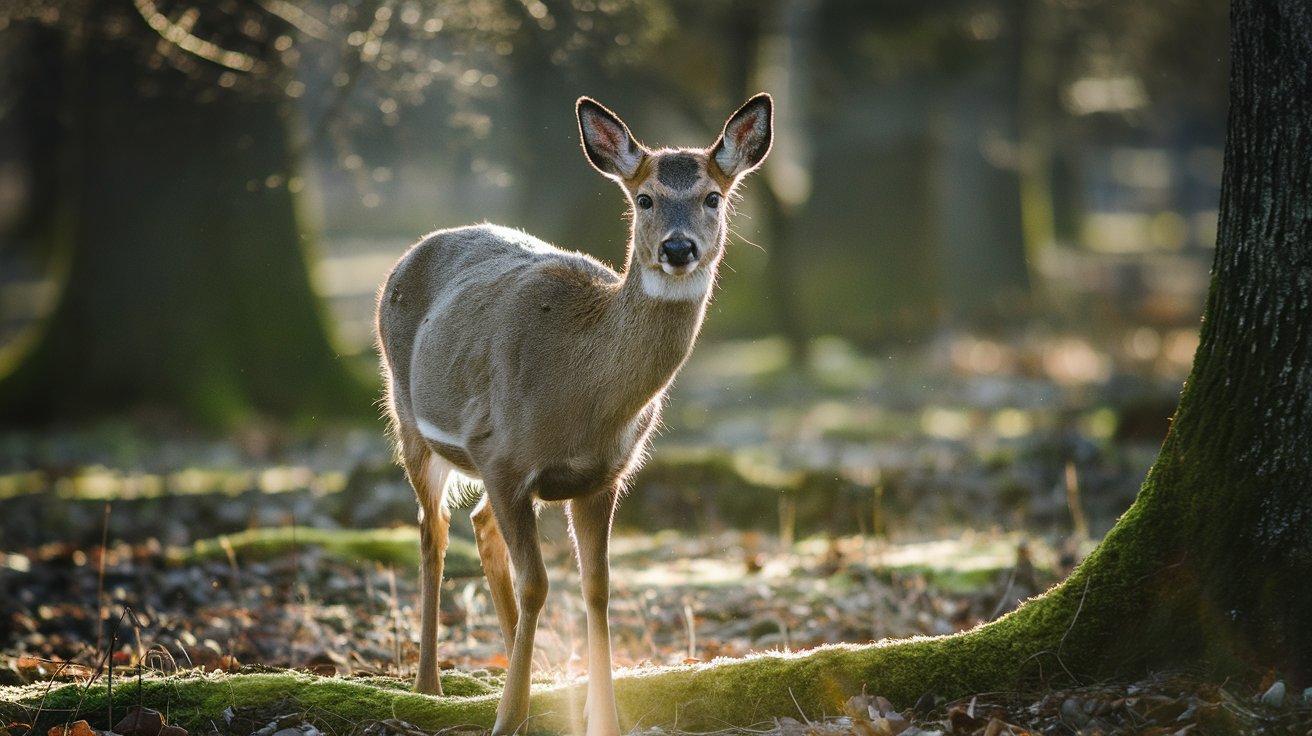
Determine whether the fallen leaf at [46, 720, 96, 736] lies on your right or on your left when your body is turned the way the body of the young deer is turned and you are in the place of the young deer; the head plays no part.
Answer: on your right

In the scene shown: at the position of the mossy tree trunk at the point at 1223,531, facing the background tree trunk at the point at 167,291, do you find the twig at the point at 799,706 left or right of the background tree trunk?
left

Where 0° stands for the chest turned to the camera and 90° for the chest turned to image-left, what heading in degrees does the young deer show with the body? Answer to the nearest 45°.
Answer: approximately 315°

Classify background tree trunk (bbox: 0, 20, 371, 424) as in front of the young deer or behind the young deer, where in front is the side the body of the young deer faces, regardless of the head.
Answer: behind

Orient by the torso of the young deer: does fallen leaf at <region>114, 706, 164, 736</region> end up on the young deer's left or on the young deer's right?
on the young deer's right

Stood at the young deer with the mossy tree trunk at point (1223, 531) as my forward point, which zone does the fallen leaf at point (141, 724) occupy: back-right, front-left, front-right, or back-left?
back-right

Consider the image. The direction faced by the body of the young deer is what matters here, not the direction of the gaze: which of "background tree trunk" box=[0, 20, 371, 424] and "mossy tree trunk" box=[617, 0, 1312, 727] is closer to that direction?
the mossy tree trunk

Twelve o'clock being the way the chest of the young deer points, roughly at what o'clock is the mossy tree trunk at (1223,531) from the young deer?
The mossy tree trunk is roughly at 11 o'clock from the young deer.
